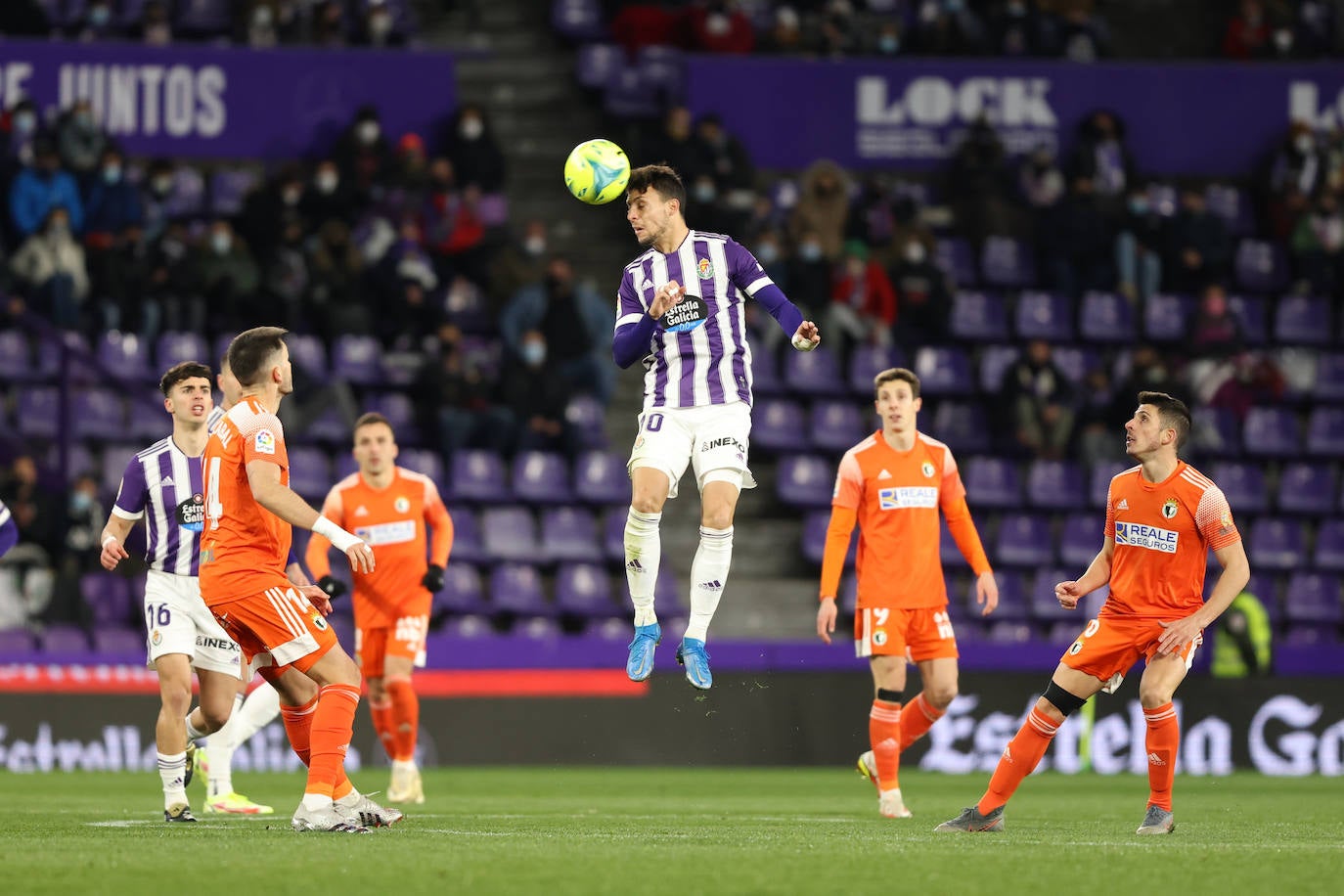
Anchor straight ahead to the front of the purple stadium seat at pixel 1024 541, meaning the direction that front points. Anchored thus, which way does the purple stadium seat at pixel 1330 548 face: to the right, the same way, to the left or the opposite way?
the same way

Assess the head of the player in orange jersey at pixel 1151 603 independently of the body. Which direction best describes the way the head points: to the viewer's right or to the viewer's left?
to the viewer's left

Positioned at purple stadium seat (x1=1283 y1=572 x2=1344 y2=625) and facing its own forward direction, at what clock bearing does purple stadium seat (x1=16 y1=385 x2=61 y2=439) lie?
purple stadium seat (x1=16 y1=385 x2=61 y2=439) is roughly at 2 o'clock from purple stadium seat (x1=1283 y1=572 x2=1344 y2=625).

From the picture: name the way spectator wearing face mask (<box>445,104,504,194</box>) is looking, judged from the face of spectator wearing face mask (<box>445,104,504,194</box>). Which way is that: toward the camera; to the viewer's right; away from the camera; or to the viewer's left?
toward the camera

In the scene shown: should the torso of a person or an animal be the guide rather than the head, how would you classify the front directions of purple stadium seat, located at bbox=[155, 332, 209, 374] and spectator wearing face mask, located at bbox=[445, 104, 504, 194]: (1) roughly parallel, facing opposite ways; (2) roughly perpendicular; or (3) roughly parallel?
roughly parallel

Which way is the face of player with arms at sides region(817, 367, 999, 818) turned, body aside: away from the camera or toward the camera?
toward the camera

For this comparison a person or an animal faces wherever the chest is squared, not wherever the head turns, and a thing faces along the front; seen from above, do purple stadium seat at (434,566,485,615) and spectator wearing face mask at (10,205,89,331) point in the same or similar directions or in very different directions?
same or similar directions

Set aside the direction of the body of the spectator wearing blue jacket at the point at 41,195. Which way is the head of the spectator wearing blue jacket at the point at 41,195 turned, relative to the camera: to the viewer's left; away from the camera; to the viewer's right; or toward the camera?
toward the camera

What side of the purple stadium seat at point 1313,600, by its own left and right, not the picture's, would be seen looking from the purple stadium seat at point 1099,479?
right

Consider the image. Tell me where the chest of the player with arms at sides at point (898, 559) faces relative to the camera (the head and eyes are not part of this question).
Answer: toward the camera

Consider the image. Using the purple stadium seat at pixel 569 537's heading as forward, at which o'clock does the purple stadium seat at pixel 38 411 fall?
the purple stadium seat at pixel 38 411 is roughly at 3 o'clock from the purple stadium seat at pixel 569 537.

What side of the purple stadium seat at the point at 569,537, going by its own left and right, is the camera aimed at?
front

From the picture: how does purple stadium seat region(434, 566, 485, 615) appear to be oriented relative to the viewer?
toward the camera

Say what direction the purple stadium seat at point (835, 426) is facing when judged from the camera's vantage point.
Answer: facing the viewer

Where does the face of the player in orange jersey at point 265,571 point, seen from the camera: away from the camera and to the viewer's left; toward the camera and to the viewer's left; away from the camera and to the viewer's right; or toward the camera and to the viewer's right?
away from the camera and to the viewer's right

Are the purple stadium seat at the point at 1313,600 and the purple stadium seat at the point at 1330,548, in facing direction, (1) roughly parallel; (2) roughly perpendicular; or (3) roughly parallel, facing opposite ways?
roughly parallel

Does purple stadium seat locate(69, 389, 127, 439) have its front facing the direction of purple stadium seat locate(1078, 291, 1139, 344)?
no
